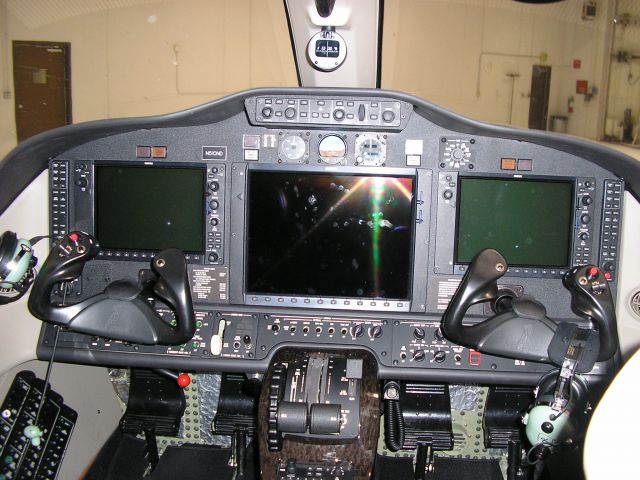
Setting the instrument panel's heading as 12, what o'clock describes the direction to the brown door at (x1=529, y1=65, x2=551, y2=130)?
The brown door is roughly at 7 o'clock from the instrument panel.

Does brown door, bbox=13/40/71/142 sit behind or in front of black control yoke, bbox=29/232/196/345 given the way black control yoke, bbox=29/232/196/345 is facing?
behind

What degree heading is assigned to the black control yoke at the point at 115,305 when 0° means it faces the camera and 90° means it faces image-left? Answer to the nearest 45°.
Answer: approximately 0°

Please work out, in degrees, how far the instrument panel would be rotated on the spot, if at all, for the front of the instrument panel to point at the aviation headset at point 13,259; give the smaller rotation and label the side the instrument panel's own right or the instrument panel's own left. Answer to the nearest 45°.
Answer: approximately 90° to the instrument panel's own right

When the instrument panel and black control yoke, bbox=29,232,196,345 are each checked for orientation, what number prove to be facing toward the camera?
2

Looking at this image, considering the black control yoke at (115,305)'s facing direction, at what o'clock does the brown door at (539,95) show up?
The brown door is roughly at 8 o'clock from the black control yoke.
